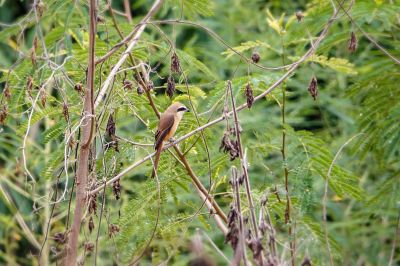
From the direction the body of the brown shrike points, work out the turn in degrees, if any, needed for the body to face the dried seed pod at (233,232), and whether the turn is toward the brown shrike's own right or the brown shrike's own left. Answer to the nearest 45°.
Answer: approximately 90° to the brown shrike's own right

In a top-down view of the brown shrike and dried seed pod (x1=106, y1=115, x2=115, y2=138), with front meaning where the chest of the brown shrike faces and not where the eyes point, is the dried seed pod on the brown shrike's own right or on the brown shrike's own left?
on the brown shrike's own right

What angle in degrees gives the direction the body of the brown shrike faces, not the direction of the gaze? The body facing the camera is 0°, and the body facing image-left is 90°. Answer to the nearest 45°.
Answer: approximately 270°
